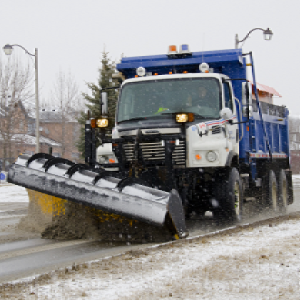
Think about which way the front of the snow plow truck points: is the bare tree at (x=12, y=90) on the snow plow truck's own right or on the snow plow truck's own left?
on the snow plow truck's own right

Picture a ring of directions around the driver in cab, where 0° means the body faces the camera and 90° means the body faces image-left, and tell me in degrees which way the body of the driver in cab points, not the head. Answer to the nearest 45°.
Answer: approximately 0°

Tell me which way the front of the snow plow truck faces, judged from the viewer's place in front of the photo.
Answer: facing the viewer and to the left of the viewer
